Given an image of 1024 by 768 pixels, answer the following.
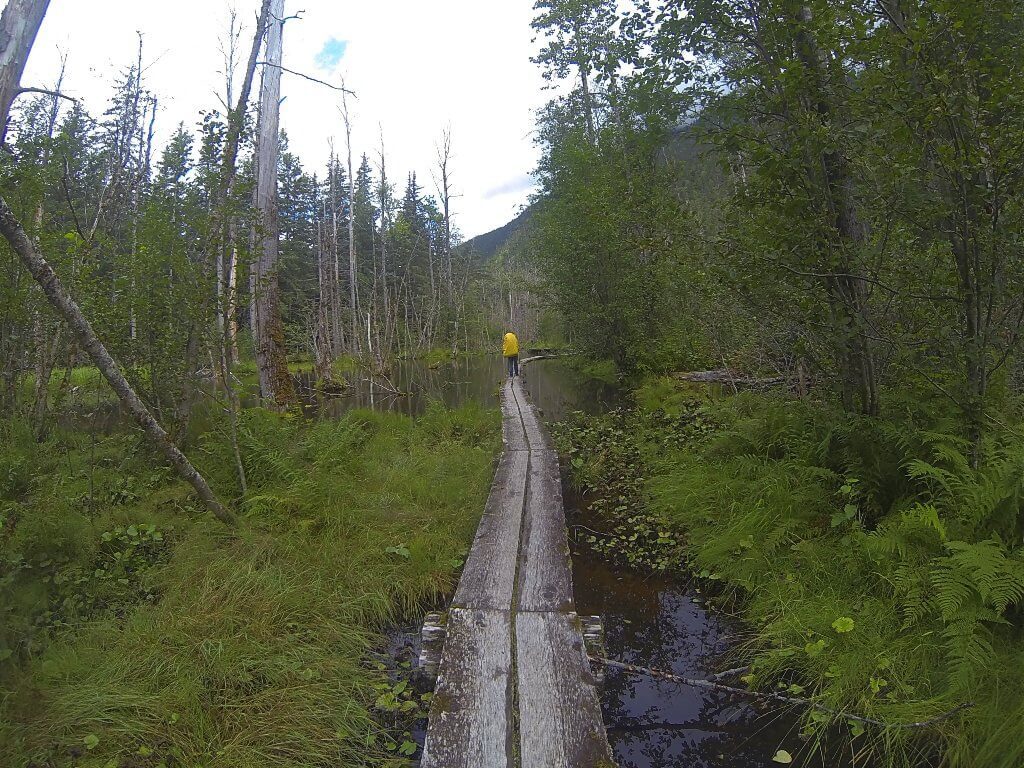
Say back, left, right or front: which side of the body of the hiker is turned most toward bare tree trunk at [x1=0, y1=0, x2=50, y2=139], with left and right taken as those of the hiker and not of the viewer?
back

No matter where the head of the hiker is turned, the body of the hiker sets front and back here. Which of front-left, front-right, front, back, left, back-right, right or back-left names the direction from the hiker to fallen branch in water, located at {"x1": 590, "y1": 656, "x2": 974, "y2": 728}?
back

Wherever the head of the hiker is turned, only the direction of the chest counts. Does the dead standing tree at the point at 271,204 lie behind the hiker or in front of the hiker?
behind

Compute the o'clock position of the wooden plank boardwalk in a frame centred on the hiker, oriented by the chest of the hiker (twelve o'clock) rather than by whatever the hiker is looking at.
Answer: The wooden plank boardwalk is roughly at 6 o'clock from the hiker.

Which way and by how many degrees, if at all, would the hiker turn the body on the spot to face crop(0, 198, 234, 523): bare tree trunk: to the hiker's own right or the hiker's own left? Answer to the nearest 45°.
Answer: approximately 180°

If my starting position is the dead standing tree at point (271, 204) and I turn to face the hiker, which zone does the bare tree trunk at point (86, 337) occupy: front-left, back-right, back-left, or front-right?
back-right

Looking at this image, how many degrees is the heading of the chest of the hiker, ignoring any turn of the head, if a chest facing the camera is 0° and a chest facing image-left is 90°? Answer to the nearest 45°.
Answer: approximately 180°

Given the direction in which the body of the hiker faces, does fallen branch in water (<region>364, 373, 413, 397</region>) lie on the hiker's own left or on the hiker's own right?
on the hiker's own left
